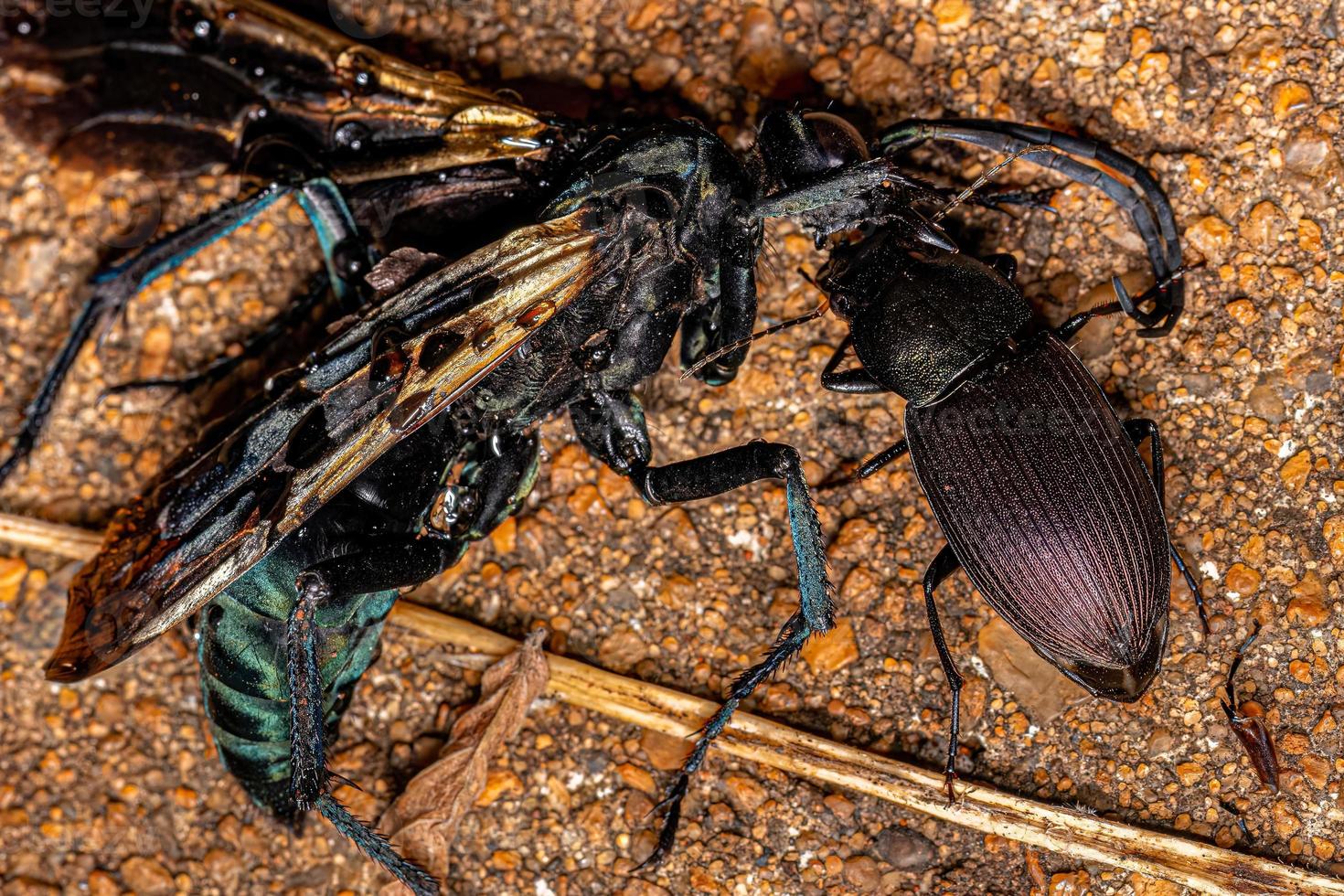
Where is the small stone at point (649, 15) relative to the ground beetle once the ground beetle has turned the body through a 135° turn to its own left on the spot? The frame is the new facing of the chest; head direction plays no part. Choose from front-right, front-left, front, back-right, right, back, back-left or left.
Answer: back-right

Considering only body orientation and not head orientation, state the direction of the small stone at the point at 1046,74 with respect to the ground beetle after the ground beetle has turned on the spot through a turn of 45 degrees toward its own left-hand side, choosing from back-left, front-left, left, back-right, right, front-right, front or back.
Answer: right

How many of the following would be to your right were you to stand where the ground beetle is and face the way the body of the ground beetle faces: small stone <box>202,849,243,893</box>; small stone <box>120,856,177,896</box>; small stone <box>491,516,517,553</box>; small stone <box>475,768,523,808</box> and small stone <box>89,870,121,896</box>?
0

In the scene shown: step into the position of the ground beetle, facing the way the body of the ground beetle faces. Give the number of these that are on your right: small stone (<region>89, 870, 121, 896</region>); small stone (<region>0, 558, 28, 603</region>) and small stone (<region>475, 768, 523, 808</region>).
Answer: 0

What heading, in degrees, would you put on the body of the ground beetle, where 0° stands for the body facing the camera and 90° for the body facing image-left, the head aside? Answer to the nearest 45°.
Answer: approximately 135°

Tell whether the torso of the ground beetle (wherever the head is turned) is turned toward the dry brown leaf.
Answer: no

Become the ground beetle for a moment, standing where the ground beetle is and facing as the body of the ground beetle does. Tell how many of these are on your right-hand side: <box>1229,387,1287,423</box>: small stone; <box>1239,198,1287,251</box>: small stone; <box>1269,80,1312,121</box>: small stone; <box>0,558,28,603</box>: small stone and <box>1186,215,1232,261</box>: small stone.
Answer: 4

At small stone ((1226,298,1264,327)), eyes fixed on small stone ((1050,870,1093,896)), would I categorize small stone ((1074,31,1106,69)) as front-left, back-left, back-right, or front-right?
back-right

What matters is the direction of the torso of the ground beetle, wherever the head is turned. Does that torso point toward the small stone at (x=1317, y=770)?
no

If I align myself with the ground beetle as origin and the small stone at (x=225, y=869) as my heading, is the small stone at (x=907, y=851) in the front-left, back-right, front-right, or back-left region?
front-left

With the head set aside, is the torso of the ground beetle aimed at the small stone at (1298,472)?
no

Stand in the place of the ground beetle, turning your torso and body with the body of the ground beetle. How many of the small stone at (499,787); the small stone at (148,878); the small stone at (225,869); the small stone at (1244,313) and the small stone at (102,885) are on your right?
1

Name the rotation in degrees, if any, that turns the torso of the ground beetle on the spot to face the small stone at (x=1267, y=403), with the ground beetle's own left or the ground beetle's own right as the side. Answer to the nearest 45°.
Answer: approximately 90° to the ground beetle's own right

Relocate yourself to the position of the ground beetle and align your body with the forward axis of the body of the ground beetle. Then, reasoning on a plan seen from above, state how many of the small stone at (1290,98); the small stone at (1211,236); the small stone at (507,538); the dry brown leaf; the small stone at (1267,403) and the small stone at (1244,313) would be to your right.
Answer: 4

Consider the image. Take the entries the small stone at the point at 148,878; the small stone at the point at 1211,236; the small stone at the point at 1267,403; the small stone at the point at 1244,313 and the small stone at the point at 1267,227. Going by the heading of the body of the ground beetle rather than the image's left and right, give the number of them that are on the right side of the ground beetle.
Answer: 4
